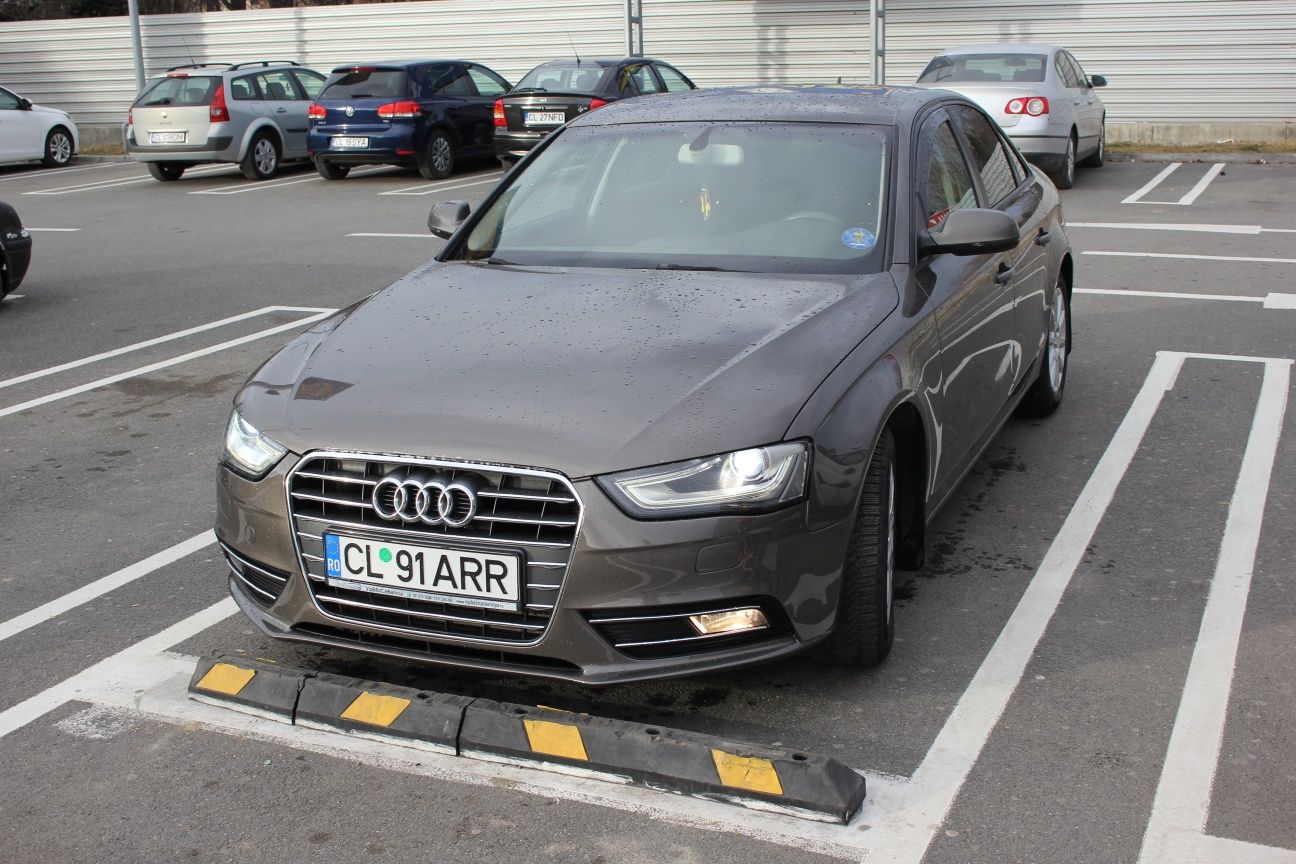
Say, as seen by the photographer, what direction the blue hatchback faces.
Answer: facing away from the viewer and to the right of the viewer

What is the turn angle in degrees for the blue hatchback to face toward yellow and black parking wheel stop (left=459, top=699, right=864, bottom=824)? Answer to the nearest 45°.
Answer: approximately 135° to its right

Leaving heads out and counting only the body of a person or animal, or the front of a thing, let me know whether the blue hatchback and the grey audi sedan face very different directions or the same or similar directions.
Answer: very different directions

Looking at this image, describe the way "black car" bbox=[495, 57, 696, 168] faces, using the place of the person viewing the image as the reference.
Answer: facing away from the viewer and to the right of the viewer

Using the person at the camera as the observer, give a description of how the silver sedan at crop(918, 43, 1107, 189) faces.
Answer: facing away from the viewer

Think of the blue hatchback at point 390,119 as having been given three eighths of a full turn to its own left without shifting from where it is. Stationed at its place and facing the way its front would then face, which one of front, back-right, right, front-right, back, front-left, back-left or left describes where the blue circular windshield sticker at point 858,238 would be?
left

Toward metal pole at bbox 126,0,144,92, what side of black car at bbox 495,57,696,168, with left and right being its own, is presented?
left

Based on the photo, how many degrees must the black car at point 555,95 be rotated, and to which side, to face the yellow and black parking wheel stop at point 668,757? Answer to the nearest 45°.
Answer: approximately 135° to its right

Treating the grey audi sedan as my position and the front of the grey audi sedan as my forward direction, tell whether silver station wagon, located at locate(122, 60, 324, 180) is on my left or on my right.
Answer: on my right

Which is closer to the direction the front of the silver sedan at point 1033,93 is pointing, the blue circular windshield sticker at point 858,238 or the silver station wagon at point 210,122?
the silver station wagon

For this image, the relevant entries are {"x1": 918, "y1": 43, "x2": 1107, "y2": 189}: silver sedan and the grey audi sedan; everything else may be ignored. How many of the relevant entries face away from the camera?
1

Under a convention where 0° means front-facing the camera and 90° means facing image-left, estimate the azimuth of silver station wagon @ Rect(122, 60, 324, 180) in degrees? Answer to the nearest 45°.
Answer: approximately 225°

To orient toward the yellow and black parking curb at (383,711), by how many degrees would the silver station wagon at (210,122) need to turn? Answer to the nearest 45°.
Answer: approximately 135° to its right
